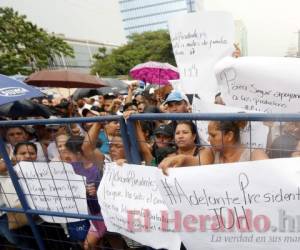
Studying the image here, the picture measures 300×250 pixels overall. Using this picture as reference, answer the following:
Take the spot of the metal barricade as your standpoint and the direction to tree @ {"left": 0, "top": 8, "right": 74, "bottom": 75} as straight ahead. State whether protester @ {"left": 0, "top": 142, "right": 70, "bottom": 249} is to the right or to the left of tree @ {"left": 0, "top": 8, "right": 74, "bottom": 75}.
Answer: left

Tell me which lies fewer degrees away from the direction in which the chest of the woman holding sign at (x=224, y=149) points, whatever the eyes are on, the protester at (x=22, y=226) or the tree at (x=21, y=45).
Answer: the protester

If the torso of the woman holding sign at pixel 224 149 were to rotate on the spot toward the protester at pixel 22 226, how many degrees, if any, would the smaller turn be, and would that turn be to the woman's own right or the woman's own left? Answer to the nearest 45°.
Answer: approximately 45° to the woman's own right

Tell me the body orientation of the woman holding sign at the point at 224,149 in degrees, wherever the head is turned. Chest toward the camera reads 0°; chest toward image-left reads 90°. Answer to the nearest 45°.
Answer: approximately 45°
